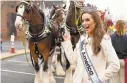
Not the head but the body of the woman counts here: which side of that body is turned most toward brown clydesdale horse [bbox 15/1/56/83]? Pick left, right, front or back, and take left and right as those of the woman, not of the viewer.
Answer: right

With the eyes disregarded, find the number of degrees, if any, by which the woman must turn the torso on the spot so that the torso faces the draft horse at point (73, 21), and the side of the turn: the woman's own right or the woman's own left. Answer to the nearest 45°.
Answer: approximately 135° to the woman's own right

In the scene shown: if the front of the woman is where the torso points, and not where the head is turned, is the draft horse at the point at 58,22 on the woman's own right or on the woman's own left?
on the woman's own right

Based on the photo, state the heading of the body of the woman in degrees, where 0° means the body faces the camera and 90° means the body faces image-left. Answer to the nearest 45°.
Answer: approximately 45°
